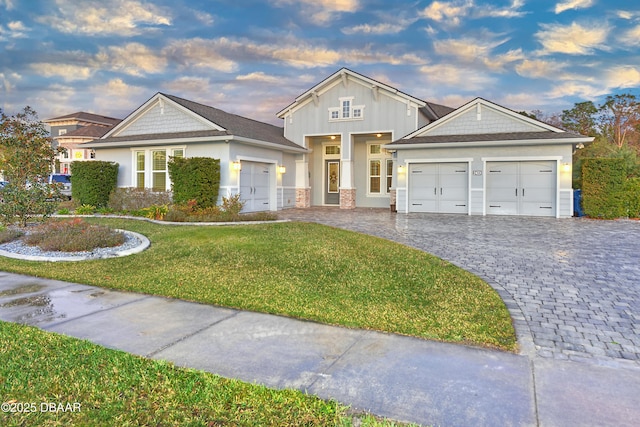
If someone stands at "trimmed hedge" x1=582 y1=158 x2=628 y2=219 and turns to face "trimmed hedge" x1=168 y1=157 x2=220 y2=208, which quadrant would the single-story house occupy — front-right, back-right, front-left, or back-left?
front-right

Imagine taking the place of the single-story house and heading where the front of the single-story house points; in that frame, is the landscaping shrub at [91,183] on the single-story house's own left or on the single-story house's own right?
on the single-story house's own right

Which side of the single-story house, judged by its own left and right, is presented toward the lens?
front

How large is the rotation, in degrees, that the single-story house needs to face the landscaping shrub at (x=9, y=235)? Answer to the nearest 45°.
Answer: approximately 45° to its right

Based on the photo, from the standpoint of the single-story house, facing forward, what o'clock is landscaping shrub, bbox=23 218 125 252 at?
The landscaping shrub is roughly at 1 o'clock from the single-story house.

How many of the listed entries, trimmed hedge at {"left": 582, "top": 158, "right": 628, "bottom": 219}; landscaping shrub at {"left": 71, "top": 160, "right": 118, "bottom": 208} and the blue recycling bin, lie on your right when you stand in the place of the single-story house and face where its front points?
1

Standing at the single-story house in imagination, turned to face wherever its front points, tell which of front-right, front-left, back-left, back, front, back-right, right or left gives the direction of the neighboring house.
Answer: back-right

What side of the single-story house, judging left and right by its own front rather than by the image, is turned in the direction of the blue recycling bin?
left
